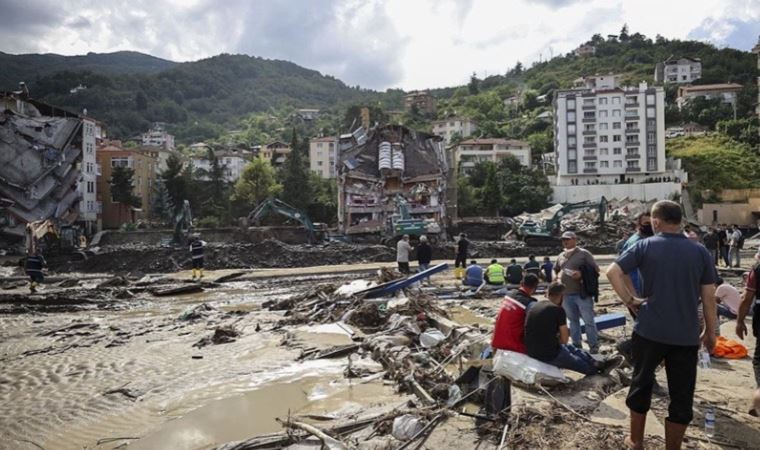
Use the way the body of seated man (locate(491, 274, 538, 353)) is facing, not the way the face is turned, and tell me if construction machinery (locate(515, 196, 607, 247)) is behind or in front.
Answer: in front

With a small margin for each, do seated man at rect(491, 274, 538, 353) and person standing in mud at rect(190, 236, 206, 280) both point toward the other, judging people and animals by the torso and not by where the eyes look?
no

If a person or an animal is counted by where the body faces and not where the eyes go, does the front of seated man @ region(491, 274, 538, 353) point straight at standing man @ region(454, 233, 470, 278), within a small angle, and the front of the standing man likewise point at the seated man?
no

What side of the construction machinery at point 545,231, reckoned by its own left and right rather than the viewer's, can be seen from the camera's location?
right

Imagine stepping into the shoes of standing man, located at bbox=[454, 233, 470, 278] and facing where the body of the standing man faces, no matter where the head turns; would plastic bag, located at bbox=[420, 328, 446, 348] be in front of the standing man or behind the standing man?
behind

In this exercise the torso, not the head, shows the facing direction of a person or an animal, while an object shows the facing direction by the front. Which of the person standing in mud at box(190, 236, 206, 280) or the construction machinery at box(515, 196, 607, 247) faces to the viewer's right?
the construction machinery

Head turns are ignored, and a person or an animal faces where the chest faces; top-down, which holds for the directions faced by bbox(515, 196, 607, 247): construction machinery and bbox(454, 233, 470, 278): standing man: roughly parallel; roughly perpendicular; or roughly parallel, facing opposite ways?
roughly perpendicular

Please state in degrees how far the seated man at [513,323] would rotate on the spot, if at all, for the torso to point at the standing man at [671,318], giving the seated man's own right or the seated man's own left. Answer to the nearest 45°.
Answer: approximately 90° to the seated man's own right

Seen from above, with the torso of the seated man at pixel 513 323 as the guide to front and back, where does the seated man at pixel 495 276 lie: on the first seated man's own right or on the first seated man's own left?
on the first seated man's own left

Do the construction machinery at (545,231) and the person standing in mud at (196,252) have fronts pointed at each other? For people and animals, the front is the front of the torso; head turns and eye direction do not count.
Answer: no

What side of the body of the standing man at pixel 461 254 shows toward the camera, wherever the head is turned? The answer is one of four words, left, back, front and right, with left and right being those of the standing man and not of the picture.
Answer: back
